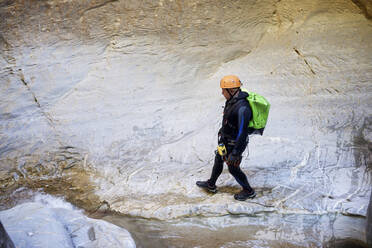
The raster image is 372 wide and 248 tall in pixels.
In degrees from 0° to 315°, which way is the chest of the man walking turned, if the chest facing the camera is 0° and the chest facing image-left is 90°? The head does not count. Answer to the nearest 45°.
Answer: approximately 90°

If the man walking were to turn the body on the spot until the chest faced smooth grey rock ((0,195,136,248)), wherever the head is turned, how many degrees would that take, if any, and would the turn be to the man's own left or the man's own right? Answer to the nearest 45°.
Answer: approximately 45° to the man's own left

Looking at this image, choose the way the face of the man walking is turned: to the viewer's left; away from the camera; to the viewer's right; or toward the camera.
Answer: to the viewer's left
